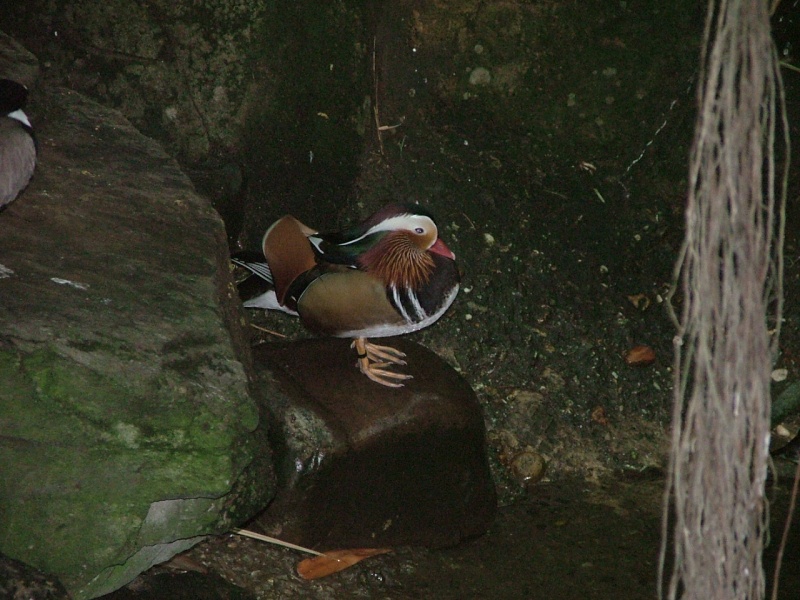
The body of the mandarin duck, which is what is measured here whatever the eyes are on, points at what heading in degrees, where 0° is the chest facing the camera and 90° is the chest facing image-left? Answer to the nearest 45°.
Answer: approximately 270°

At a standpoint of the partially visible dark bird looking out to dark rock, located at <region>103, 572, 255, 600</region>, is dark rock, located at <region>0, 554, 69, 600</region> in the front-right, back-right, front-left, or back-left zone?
front-right

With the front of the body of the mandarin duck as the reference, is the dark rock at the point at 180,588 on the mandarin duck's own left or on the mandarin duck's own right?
on the mandarin duck's own right

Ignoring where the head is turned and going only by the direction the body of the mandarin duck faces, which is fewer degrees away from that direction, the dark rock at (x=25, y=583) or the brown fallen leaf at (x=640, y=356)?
the brown fallen leaf

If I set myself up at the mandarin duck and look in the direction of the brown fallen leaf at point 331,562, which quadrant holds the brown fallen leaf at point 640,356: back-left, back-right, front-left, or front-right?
back-left

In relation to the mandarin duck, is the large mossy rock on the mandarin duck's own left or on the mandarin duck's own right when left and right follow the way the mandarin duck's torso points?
on the mandarin duck's own right

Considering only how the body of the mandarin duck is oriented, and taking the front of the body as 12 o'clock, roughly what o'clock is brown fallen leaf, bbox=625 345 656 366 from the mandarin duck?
The brown fallen leaf is roughly at 11 o'clock from the mandarin duck.

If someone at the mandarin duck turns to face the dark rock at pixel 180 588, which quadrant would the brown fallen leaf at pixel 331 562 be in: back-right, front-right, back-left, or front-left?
front-left
